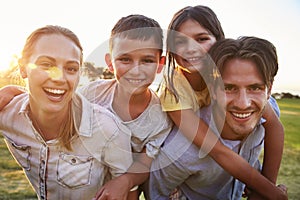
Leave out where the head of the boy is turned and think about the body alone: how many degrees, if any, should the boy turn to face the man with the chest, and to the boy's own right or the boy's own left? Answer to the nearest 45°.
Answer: approximately 90° to the boy's own left

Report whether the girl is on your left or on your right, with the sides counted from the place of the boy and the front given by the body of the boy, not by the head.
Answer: on your left

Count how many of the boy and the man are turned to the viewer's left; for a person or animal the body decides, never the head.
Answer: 0

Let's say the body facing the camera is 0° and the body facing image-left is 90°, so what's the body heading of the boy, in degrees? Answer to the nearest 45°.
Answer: approximately 0°

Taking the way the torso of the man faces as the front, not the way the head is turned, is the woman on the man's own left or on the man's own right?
on the man's own right

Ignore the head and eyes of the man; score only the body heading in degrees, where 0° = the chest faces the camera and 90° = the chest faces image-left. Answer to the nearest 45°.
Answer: approximately 315°
